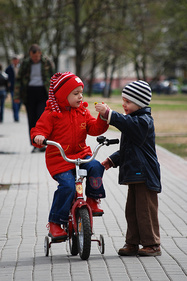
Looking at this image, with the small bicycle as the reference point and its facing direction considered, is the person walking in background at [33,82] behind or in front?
behind

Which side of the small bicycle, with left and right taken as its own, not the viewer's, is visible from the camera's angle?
front

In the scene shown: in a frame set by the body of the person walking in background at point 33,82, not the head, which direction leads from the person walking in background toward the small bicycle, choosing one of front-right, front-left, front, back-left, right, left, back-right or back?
front

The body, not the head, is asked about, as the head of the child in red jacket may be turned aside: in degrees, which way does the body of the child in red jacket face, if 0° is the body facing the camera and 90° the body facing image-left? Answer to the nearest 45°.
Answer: approximately 315°

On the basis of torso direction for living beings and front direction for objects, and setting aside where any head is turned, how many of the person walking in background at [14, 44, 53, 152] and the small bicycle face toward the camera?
2

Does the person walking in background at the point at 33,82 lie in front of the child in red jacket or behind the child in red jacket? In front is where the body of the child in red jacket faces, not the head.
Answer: behind

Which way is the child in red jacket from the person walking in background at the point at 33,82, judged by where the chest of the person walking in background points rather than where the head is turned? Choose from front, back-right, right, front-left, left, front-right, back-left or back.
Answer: front
